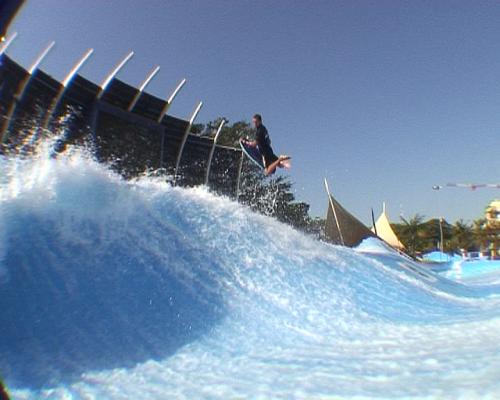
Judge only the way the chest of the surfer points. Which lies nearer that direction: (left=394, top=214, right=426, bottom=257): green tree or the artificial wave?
the artificial wave

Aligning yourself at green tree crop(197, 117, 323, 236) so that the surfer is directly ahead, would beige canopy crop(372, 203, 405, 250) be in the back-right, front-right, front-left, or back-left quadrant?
back-left
